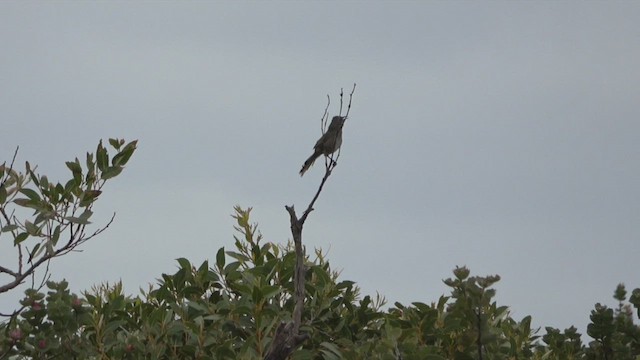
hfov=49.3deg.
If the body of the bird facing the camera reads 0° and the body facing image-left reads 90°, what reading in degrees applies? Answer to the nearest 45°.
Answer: approximately 270°
